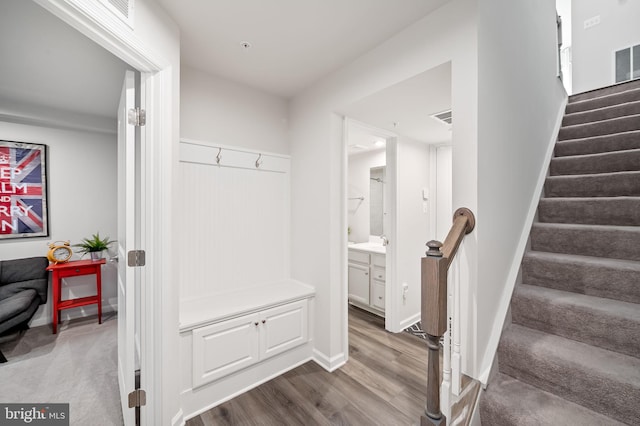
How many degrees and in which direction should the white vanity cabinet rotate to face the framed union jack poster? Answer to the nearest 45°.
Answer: approximately 45° to its right

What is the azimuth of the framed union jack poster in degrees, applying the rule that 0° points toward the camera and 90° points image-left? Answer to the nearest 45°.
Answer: approximately 0°

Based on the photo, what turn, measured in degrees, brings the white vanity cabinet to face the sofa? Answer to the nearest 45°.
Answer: approximately 45° to its right

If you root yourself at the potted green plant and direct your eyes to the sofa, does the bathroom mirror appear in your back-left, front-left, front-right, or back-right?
back-left

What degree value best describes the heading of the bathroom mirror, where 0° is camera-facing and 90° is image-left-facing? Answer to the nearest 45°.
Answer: approximately 45°
